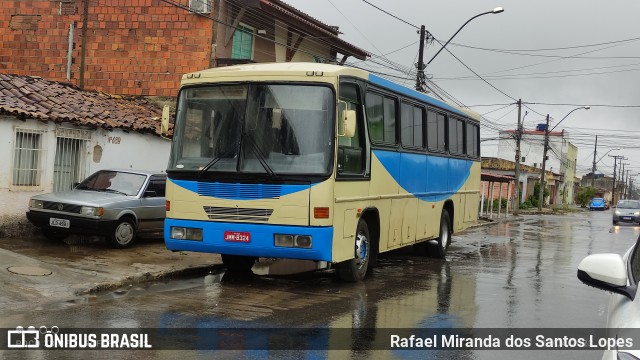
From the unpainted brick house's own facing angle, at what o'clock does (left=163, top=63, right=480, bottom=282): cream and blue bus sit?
The cream and blue bus is roughly at 1 o'clock from the unpainted brick house.

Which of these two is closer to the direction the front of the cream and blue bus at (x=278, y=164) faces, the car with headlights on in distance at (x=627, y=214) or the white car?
the white car

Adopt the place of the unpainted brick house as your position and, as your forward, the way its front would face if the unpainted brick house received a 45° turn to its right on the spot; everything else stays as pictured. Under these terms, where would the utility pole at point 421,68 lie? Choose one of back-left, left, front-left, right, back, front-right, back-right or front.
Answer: left

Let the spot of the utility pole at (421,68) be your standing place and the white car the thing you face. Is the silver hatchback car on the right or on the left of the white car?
right

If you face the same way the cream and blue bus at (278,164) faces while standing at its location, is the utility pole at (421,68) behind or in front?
behind

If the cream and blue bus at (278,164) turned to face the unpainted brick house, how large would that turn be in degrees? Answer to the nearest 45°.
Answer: approximately 90° to its right

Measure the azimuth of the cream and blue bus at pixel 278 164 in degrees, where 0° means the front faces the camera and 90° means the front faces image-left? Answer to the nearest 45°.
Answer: approximately 45°

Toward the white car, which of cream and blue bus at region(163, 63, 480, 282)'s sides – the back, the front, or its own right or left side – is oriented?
front

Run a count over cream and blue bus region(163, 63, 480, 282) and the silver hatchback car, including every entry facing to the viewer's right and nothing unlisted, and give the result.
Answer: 0

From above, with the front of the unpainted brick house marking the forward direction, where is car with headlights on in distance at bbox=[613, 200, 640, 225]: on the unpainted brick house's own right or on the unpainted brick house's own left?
on the unpainted brick house's own left

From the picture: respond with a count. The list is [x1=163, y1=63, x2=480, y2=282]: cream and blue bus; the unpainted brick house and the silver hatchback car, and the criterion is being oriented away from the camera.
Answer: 0

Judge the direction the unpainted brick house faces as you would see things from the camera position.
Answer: facing the viewer and to the right of the viewer

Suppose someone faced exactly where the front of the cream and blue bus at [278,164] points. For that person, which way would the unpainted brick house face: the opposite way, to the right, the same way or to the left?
to the left

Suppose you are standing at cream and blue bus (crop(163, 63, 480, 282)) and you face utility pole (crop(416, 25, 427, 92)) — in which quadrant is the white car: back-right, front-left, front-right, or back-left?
back-right

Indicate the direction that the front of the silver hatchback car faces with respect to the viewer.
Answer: facing the viewer and to the left of the viewer
